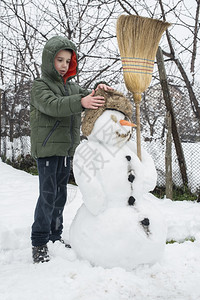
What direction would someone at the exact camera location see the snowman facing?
facing the viewer and to the right of the viewer

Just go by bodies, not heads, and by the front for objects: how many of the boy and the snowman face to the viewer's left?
0

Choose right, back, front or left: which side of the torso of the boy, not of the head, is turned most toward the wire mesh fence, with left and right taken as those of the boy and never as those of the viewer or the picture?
left

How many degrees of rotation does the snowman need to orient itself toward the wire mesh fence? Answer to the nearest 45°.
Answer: approximately 135° to its left

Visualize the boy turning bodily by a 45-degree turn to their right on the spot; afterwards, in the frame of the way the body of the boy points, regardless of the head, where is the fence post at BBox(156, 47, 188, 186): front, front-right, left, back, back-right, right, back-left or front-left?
back-left

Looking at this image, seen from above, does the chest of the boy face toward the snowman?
yes
